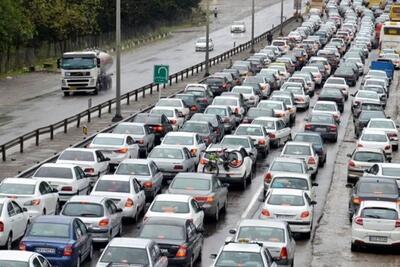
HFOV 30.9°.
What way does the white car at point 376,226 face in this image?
away from the camera

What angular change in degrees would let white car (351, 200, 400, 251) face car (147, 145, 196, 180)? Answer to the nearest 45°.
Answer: approximately 45° to its left

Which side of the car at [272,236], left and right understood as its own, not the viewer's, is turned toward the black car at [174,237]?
left

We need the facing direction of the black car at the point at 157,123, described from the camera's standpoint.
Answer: facing away from the viewer and to the right of the viewer

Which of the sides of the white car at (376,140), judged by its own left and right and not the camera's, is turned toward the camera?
back

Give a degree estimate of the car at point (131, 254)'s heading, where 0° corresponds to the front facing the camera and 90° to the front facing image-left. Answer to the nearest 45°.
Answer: approximately 225°

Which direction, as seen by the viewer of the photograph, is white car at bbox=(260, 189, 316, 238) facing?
facing away from the viewer

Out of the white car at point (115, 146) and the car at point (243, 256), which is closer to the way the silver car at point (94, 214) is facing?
the white car

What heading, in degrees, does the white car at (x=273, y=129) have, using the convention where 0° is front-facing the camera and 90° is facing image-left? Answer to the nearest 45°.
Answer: approximately 225°

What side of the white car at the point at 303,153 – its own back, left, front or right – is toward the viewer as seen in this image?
back

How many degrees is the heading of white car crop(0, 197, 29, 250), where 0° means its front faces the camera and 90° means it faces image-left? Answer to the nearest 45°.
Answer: approximately 225°

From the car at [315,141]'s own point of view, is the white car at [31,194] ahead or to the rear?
to the rear
